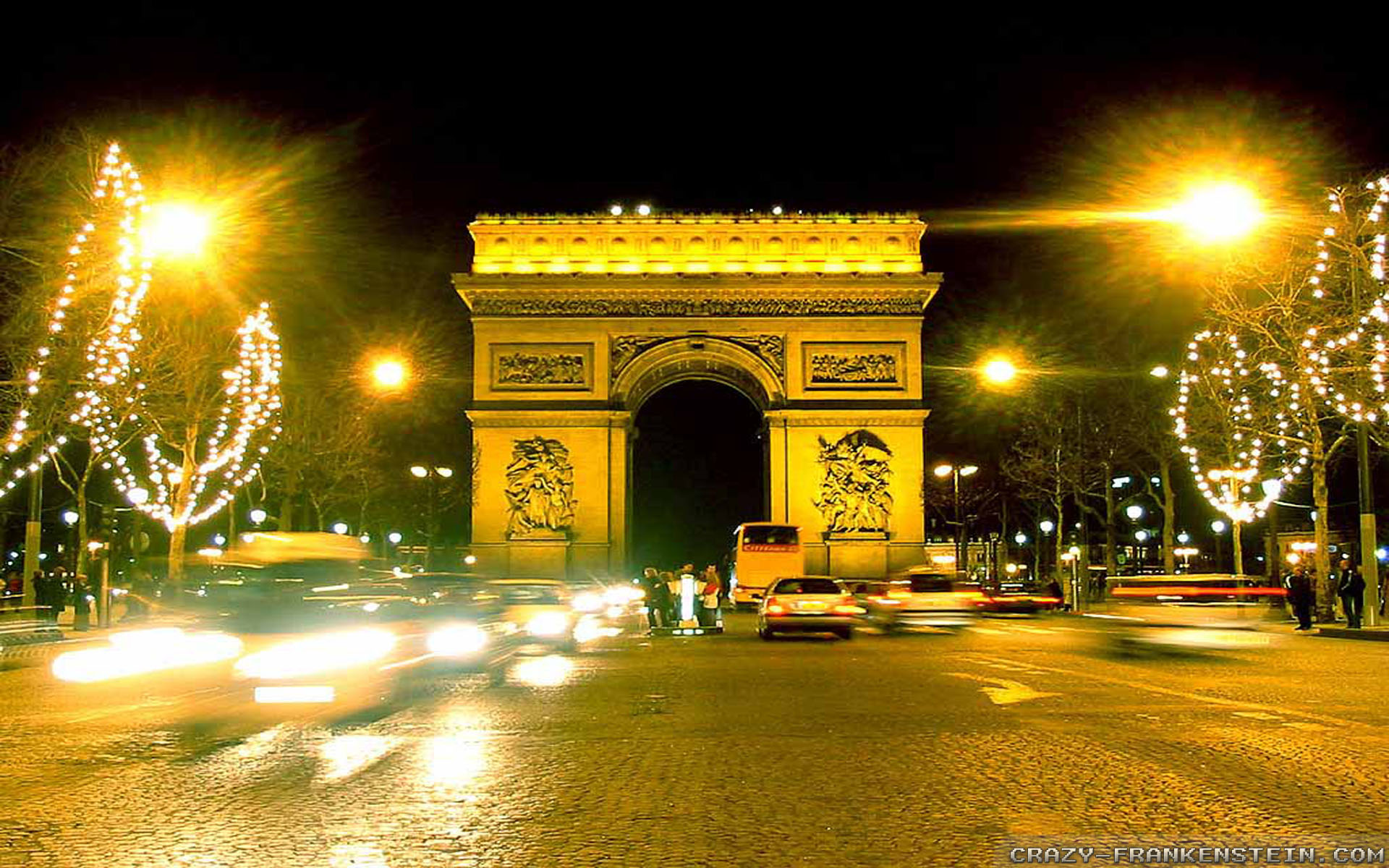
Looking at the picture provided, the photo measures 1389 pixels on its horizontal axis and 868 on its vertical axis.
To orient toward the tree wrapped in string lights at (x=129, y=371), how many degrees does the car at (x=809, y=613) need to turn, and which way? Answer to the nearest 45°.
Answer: approximately 90° to its left

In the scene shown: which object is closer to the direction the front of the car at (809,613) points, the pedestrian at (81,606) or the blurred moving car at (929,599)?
the blurred moving car

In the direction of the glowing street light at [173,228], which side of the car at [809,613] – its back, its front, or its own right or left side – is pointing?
left

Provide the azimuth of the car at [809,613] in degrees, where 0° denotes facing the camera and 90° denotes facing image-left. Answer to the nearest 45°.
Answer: approximately 180°

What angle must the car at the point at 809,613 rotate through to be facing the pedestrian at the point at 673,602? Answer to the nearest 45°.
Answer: approximately 45° to its left

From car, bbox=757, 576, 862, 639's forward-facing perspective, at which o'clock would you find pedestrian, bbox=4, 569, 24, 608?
The pedestrian is roughly at 10 o'clock from the car.
